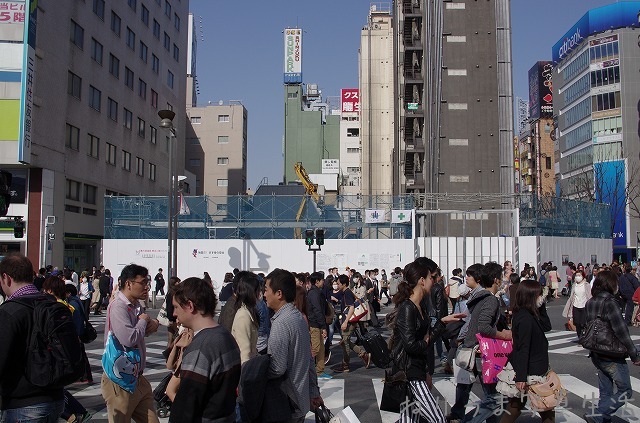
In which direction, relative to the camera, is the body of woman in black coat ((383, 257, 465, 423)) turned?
to the viewer's right

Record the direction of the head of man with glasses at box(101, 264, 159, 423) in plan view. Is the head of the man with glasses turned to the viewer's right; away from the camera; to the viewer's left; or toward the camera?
to the viewer's right

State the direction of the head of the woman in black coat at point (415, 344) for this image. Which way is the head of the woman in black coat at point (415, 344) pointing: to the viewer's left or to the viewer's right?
to the viewer's right

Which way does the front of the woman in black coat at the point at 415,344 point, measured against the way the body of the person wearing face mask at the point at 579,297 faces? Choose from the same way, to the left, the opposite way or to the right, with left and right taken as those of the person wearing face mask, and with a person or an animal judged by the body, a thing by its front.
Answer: to the left

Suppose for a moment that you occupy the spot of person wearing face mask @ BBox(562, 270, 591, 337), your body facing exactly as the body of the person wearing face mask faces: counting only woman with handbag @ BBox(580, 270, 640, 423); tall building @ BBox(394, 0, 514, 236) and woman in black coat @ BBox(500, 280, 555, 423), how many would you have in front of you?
2

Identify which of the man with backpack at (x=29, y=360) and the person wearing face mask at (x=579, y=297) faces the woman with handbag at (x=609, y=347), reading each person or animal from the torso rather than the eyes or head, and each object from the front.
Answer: the person wearing face mask

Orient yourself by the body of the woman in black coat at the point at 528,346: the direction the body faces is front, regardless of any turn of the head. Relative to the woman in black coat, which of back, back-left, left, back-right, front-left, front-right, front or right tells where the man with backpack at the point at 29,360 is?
back-right
